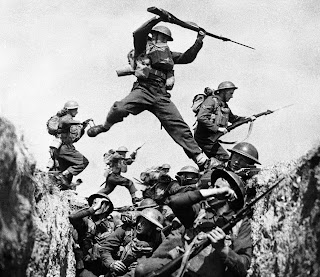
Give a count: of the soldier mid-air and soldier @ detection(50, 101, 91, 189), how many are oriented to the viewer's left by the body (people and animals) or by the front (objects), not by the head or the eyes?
0

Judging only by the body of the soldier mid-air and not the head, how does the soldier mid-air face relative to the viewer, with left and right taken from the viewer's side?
facing the viewer and to the right of the viewer

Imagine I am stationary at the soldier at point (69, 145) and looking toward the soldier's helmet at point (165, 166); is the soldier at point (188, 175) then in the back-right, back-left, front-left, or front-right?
front-right

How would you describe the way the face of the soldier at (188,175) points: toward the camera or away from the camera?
toward the camera

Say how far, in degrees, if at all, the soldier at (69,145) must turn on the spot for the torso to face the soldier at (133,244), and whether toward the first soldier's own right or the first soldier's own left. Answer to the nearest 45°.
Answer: approximately 90° to the first soldier's own right

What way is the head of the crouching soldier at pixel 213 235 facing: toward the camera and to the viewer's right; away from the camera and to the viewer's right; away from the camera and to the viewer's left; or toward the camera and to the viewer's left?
toward the camera and to the viewer's left

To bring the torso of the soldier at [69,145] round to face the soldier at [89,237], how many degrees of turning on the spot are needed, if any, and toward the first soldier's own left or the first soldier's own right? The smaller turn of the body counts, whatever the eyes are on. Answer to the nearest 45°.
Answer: approximately 90° to the first soldier's own right

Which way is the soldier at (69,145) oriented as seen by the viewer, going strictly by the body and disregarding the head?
to the viewer's right

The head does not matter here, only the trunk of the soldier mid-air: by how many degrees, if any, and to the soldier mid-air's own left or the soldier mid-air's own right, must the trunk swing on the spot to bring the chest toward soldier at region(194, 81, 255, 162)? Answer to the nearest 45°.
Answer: approximately 90° to the soldier mid-air's own left

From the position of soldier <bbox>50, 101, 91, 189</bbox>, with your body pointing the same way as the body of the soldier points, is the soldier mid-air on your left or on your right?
on your right

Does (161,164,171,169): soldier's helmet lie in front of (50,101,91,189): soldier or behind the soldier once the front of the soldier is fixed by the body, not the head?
in front
